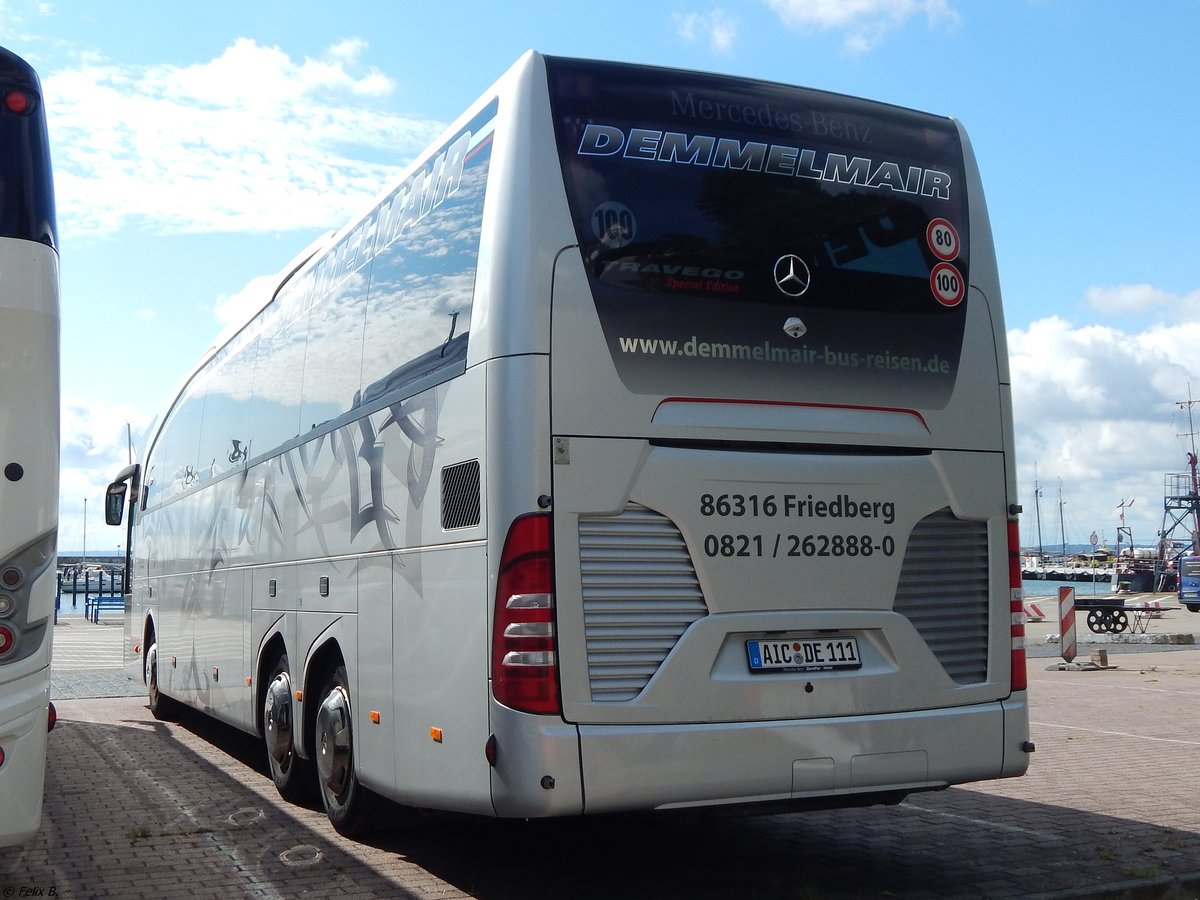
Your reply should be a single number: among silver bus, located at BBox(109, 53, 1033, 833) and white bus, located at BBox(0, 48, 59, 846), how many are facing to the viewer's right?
0

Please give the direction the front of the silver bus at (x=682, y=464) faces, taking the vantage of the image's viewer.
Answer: facing away from the viewer and to the left of the viewer

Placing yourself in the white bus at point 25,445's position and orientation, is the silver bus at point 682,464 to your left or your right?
on your right

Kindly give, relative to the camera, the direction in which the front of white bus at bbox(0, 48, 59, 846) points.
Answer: facing away from the viewer

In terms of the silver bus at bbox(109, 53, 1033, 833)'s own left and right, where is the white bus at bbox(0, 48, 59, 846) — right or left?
on its left
